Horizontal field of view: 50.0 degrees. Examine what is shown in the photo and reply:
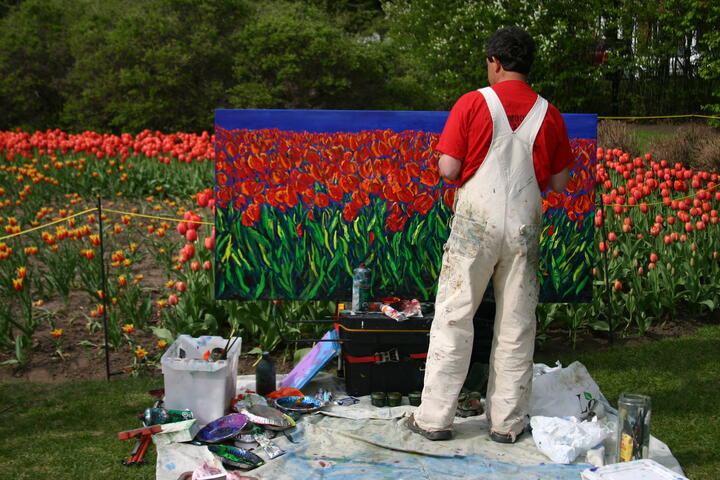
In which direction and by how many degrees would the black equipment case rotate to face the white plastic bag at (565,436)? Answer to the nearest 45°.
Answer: approximately 45° to its left

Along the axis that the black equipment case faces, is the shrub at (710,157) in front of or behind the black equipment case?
behind

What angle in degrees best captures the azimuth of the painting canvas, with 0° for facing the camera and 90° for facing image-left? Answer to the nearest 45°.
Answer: approximately 0°

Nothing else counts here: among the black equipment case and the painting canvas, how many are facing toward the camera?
2

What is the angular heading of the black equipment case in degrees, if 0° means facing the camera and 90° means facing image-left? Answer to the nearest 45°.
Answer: approximately 0°

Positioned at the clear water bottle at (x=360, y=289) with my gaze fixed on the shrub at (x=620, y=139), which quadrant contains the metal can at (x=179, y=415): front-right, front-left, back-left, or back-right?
back-left
